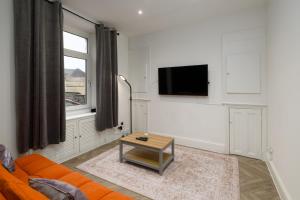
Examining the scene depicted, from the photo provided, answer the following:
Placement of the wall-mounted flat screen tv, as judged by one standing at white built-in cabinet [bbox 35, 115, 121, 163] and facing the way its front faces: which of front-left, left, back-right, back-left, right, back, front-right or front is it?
front-left

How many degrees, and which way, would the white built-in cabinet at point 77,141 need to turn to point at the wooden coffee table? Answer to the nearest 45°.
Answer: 0° — it already faces it

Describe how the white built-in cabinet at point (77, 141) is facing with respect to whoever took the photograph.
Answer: facing the viewer and to the right of the viewer

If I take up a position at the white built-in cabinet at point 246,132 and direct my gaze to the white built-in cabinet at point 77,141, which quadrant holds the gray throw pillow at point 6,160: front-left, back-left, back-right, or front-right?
front-left

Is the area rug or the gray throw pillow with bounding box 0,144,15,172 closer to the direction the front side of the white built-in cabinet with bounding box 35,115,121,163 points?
the area rug

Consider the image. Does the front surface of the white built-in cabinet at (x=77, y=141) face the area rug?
yes

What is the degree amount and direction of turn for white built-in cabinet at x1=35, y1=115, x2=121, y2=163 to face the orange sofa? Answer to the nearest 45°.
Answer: approximately 45° to its right
